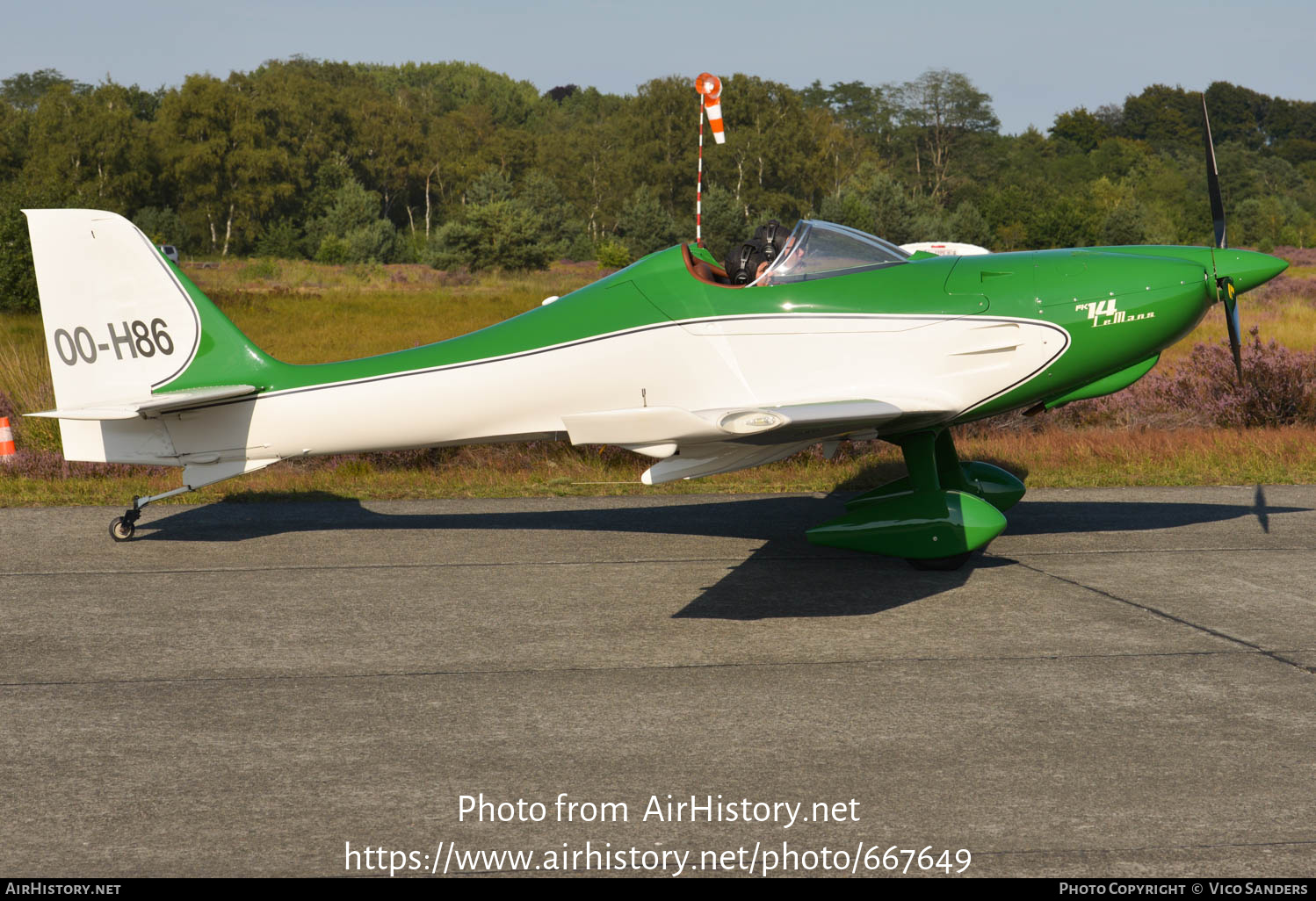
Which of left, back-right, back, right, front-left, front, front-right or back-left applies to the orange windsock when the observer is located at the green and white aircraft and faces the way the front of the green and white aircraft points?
left

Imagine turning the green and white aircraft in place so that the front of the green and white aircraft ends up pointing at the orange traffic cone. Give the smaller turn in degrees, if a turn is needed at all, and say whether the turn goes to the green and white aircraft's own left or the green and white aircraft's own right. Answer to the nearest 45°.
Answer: approximately 135° to the green and white aircraft's own left

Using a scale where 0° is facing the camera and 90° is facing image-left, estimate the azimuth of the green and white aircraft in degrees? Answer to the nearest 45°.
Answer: approximately 270°

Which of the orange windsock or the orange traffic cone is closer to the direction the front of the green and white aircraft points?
the orange windsock

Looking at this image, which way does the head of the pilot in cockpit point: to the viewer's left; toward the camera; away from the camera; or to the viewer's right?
to the viewer's right
